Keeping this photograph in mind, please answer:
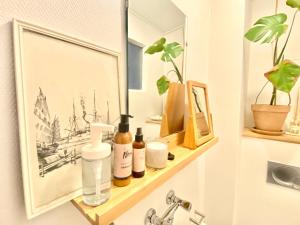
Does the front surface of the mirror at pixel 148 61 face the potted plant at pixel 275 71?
no

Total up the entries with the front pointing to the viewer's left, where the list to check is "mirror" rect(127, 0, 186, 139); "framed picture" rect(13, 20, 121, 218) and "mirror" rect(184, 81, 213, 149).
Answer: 0

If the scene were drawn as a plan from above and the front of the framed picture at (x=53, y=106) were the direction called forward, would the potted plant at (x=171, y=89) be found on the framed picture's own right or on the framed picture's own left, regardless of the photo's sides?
on the framed picture's own left

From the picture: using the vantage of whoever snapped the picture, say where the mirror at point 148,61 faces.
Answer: facing the viewer and to the right of the viewer

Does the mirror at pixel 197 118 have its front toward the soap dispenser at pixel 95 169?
no

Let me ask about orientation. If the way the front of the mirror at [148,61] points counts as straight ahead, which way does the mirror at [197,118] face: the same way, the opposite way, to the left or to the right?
the same way

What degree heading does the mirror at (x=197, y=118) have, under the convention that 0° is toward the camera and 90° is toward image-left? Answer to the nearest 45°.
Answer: approximately 315°
